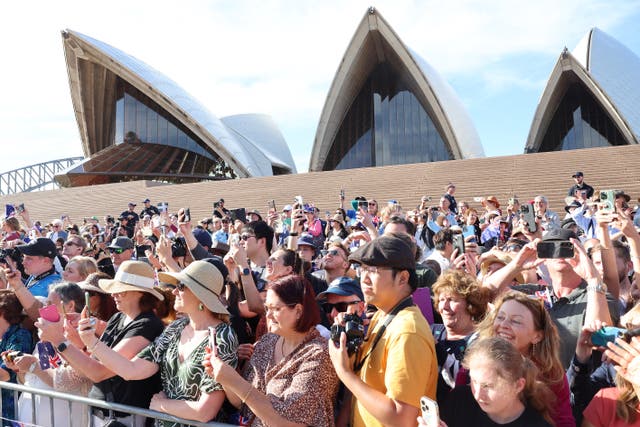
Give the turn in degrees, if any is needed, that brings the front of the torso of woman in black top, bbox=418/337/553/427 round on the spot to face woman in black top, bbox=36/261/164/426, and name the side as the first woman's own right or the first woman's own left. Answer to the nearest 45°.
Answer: approximately 45° to the first woman's own right

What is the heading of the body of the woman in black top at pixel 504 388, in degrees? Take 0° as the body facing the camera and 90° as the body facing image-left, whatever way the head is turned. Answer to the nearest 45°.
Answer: approximately 45°

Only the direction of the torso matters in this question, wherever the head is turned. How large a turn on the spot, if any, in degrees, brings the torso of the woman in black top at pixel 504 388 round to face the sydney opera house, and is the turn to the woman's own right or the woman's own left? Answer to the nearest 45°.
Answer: approximately 135° to the woman's own right

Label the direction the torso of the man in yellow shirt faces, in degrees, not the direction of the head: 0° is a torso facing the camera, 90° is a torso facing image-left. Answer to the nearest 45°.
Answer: approximately 90°
